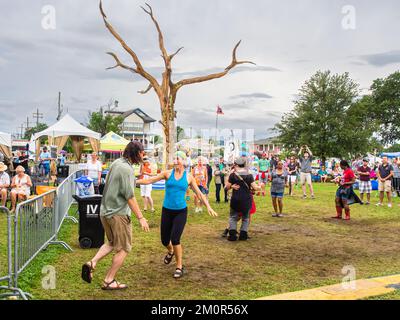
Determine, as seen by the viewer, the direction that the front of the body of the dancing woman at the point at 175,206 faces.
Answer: toward the camera

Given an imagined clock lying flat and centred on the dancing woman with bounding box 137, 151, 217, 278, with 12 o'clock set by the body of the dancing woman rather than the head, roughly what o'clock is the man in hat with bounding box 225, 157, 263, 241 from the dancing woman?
The man in hat is roughly at 7 o'clock from the dancing woman.

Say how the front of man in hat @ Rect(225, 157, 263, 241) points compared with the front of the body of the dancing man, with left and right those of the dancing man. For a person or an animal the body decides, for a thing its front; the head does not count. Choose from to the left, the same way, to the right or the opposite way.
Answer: to the left

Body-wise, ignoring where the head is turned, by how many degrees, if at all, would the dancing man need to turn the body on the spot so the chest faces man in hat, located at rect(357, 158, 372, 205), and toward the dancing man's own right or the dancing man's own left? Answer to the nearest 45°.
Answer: approximately 45° to the dancing man's own left

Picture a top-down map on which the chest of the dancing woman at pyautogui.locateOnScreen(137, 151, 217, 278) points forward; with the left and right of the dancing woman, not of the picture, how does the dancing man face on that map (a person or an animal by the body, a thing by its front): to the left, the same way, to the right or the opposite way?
to the left

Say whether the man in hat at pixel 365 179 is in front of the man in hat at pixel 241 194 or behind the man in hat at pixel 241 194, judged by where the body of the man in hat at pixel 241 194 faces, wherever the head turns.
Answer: in front

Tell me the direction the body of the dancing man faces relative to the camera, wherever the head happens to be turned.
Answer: to the viewer's right

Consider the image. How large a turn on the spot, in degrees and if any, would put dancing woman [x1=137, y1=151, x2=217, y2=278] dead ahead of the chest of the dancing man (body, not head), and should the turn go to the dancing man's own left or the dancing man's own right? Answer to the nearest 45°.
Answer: approximately 45° to the dancing man's own left

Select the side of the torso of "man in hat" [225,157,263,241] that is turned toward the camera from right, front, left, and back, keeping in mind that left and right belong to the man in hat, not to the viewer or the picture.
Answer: back

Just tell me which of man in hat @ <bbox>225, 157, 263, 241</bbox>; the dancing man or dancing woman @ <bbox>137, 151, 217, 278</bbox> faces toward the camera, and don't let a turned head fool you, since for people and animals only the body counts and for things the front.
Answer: the dancing woman

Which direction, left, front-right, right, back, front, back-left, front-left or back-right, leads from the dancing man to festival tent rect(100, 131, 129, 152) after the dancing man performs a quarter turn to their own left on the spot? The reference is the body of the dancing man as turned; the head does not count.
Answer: front

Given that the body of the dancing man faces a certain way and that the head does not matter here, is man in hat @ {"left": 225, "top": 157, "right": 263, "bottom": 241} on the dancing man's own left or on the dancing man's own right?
on the dancing man's own left

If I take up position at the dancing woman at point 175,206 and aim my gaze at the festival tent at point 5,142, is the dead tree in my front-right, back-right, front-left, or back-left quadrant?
front-right
